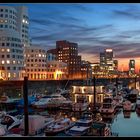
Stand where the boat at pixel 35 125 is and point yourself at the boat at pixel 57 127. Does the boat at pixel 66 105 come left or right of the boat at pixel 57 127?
left
